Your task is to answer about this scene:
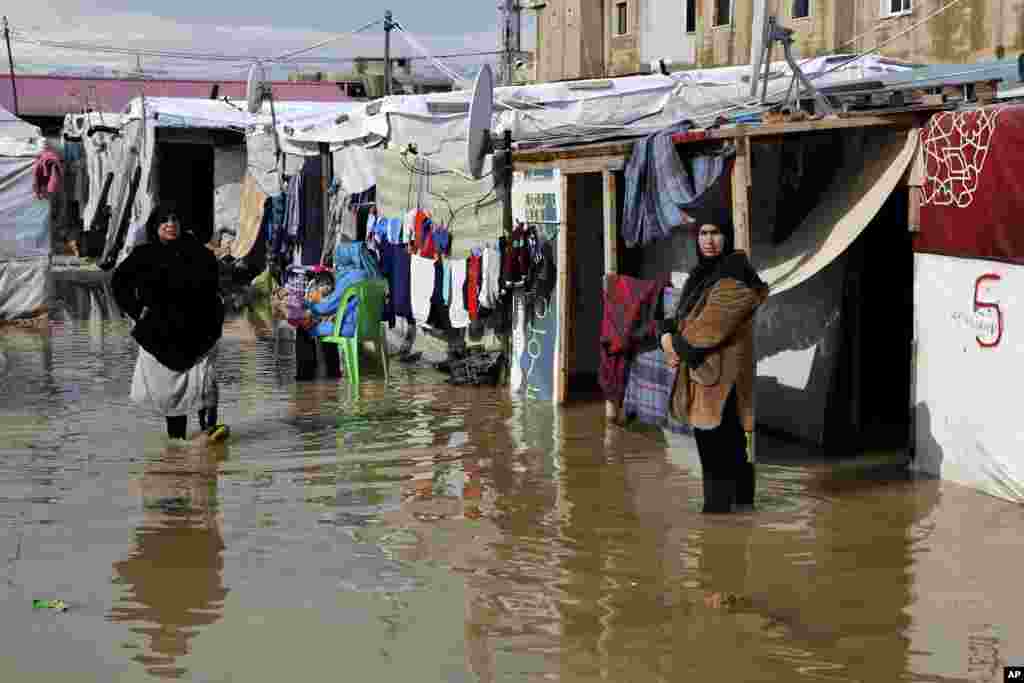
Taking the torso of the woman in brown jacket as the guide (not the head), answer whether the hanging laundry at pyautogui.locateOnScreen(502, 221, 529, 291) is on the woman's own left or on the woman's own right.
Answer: on the woman's own right

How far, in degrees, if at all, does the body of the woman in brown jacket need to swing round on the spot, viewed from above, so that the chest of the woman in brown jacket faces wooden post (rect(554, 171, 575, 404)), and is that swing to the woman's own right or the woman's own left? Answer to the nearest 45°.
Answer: approximately 135° to the woman's own right

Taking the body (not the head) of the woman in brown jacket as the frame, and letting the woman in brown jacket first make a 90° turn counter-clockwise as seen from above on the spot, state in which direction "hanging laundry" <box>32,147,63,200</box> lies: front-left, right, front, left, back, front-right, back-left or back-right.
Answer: back

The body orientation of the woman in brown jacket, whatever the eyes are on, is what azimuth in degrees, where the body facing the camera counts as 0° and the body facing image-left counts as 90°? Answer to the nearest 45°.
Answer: approximately 45°

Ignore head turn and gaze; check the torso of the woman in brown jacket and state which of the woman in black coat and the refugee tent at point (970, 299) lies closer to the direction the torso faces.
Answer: the woman in black coat

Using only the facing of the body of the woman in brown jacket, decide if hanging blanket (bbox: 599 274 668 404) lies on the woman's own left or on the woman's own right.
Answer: on the woman's own right

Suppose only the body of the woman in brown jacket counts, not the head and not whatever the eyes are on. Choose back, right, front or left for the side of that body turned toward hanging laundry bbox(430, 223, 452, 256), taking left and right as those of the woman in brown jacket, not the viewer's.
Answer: right

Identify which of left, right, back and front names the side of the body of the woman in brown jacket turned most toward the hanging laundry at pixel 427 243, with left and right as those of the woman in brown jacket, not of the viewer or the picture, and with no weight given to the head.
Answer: right

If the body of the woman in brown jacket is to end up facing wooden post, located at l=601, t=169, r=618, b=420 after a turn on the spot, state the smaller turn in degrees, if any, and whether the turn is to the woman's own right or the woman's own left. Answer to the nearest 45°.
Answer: approximately 135° to the woman's own right

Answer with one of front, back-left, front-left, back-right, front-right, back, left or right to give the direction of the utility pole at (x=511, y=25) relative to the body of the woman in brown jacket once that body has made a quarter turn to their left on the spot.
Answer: back-left

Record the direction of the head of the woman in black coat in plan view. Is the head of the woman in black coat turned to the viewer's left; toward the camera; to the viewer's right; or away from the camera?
toward the camera

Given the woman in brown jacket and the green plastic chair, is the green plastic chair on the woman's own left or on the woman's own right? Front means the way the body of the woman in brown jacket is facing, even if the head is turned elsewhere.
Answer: on the woman's own right
